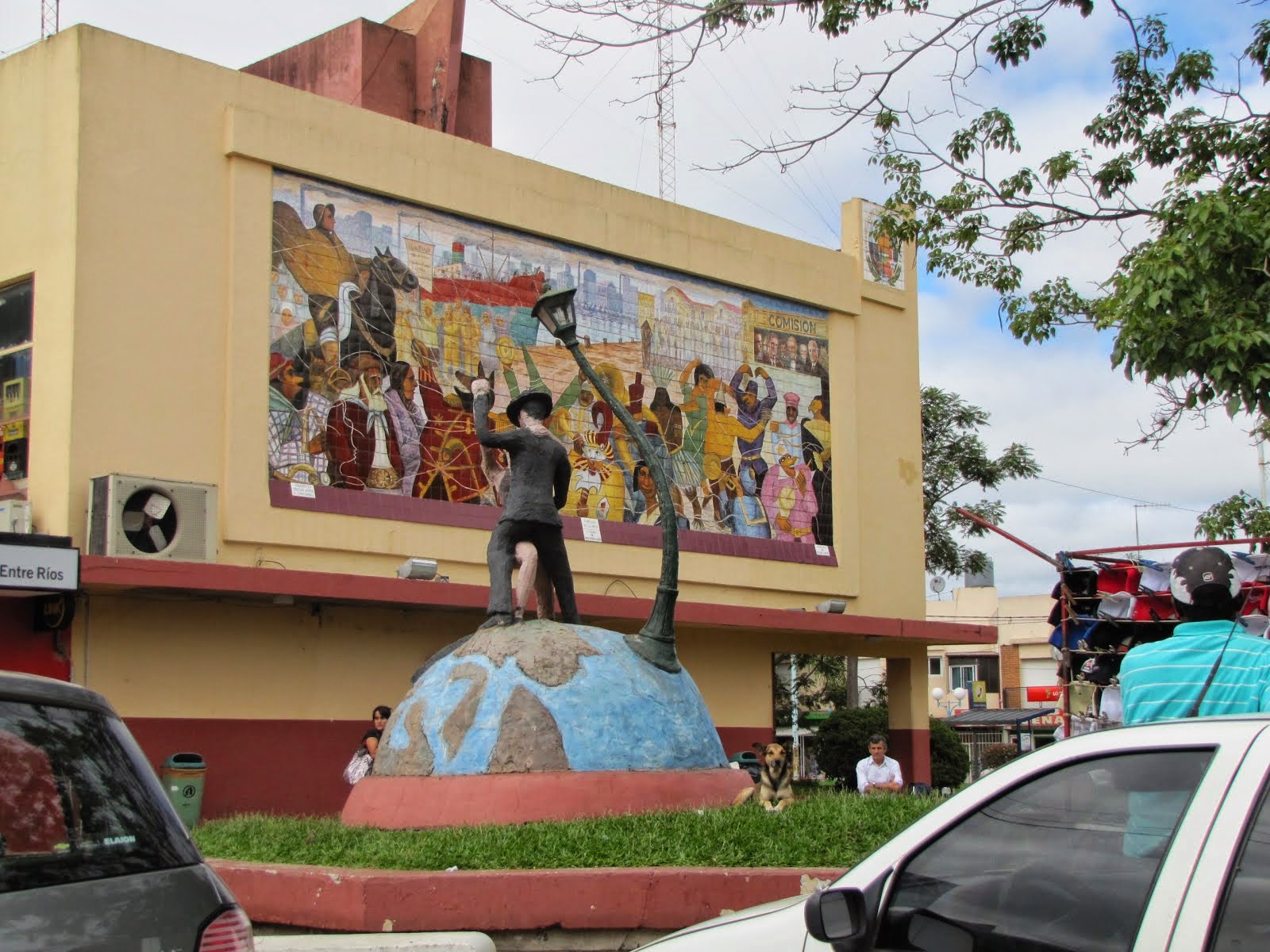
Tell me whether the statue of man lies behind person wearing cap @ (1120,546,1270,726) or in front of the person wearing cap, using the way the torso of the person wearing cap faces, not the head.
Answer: in front

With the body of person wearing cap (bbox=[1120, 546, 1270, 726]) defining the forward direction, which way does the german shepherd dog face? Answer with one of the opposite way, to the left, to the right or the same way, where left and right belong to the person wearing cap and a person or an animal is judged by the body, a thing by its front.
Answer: the opposite way

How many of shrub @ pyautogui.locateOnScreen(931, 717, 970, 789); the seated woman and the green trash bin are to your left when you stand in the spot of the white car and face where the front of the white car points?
0

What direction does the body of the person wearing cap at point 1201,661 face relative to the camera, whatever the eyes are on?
away from the camera

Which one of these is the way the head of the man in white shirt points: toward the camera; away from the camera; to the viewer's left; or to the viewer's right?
toward the camera

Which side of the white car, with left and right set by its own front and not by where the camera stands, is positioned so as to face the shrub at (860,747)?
right

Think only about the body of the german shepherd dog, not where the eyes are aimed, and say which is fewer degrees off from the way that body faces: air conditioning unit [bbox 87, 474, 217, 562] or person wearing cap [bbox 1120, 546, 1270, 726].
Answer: the person wearing cap

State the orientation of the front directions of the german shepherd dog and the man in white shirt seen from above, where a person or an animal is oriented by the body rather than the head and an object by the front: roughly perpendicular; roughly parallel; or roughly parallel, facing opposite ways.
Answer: roughly parallel

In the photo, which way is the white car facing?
to the viewer's left

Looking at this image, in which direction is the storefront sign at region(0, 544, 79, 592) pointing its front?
toward the camera

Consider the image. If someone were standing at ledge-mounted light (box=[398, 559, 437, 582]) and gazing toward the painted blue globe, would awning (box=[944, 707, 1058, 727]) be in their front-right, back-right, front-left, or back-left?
back-left

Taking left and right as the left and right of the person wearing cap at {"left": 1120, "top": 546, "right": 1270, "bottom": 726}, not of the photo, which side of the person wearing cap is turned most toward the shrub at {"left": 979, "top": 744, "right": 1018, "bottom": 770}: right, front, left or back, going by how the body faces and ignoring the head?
front

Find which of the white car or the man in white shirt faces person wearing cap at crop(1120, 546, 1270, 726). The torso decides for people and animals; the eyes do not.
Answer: the man in white shirt

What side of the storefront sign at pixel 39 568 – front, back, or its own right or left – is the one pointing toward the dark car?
front

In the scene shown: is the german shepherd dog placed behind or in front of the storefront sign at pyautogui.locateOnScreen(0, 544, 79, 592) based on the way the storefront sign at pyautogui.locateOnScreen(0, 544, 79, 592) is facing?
in front

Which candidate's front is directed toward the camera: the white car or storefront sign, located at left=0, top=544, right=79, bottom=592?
the storefront sign

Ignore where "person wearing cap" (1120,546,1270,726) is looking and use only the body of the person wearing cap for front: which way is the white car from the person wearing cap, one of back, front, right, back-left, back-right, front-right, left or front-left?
back

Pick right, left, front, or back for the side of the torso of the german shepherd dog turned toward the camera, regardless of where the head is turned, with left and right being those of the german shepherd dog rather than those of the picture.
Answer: front

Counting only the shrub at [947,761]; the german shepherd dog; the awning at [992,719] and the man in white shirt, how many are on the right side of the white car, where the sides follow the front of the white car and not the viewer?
4

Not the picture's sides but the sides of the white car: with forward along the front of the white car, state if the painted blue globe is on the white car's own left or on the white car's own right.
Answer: on the white car's own right
